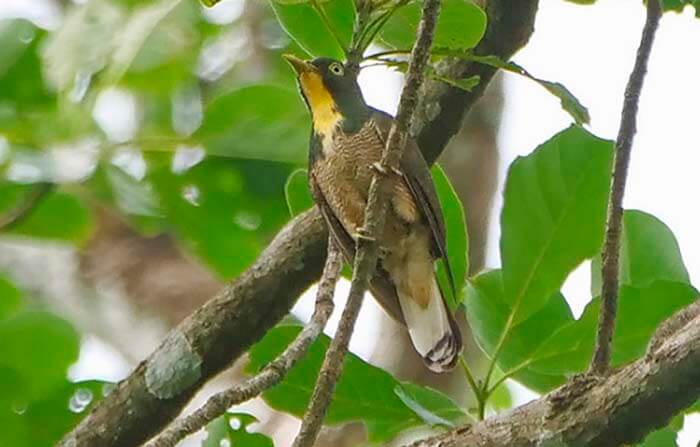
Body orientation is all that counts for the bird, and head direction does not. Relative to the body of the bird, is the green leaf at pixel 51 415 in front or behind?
in front

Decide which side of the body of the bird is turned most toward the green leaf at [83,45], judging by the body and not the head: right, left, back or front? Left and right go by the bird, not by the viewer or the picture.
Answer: right
